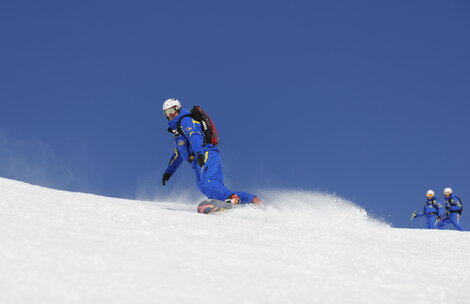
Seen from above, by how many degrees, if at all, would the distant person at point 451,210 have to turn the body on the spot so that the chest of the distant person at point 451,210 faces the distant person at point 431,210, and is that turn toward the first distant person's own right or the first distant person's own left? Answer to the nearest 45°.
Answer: approximately 90° to the first distant person's own right

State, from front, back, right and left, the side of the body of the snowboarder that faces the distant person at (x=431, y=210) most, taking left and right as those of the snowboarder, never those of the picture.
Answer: back

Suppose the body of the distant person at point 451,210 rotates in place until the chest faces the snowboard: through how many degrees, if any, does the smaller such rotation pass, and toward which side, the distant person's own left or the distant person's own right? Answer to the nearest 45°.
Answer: approximately 45° to the distant person's own left

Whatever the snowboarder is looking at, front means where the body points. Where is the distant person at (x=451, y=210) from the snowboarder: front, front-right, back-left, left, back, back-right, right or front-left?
back

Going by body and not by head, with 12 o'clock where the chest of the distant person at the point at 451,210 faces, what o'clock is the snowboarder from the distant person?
The snowboarder is roughly at 11 o'clock from the distant person.
